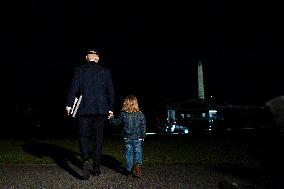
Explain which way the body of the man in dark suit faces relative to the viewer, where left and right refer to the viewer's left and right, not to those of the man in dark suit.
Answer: facing away from the viewer

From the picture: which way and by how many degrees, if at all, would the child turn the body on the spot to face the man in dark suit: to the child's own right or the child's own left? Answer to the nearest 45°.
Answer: approximately 135° to the child's own left

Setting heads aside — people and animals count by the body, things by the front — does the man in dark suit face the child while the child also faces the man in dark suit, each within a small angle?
no

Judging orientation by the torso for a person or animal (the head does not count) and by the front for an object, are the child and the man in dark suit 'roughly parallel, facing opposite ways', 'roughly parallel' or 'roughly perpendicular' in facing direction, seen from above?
roughly parallel

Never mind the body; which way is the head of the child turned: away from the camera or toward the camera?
away from the camera

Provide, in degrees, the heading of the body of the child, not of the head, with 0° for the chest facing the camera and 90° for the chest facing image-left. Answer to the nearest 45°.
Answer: approximately 180°

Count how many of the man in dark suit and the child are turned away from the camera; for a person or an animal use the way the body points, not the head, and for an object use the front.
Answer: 2

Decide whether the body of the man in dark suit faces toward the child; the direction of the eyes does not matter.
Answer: no
